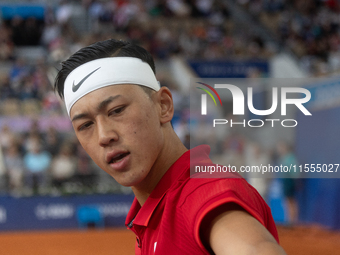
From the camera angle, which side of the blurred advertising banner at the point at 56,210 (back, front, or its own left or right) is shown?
front

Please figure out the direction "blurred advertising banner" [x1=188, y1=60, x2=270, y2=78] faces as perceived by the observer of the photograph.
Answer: facing the viewer

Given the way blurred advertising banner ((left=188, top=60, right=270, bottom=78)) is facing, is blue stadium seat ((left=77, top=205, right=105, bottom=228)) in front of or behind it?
in front

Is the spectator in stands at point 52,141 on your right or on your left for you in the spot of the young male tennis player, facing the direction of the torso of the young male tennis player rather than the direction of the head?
on your right

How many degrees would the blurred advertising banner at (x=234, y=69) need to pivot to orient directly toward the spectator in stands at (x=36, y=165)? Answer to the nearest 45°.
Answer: approximately 45° to its right

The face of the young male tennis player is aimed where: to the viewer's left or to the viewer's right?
to the viewer's left

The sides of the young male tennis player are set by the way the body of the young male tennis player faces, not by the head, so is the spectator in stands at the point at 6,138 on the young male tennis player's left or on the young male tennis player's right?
on the young male tennis player's right

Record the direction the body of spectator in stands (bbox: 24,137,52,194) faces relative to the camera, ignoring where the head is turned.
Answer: toward the camera

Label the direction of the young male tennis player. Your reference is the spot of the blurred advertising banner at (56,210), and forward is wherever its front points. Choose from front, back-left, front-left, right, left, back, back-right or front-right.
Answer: front

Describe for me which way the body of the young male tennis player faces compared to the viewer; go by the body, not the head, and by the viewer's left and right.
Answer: facing the viewer and to the left of the viewer

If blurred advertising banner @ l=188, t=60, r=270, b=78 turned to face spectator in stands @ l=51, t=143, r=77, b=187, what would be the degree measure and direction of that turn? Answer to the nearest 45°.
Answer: approximately 45° to its right

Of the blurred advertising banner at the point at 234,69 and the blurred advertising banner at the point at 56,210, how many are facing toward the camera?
2

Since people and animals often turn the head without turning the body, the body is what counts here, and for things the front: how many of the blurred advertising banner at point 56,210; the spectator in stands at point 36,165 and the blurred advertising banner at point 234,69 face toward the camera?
3

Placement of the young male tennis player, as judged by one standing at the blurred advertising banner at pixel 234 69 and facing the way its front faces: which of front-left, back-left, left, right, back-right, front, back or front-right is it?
front

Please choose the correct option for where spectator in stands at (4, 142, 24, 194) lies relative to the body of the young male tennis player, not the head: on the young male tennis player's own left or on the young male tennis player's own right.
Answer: on the young male tennis player's own right

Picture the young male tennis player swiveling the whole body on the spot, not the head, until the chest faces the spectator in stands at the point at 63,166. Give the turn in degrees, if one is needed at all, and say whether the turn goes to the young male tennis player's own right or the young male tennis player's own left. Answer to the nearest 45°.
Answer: approximately 135° to the young male tennis player's own right
